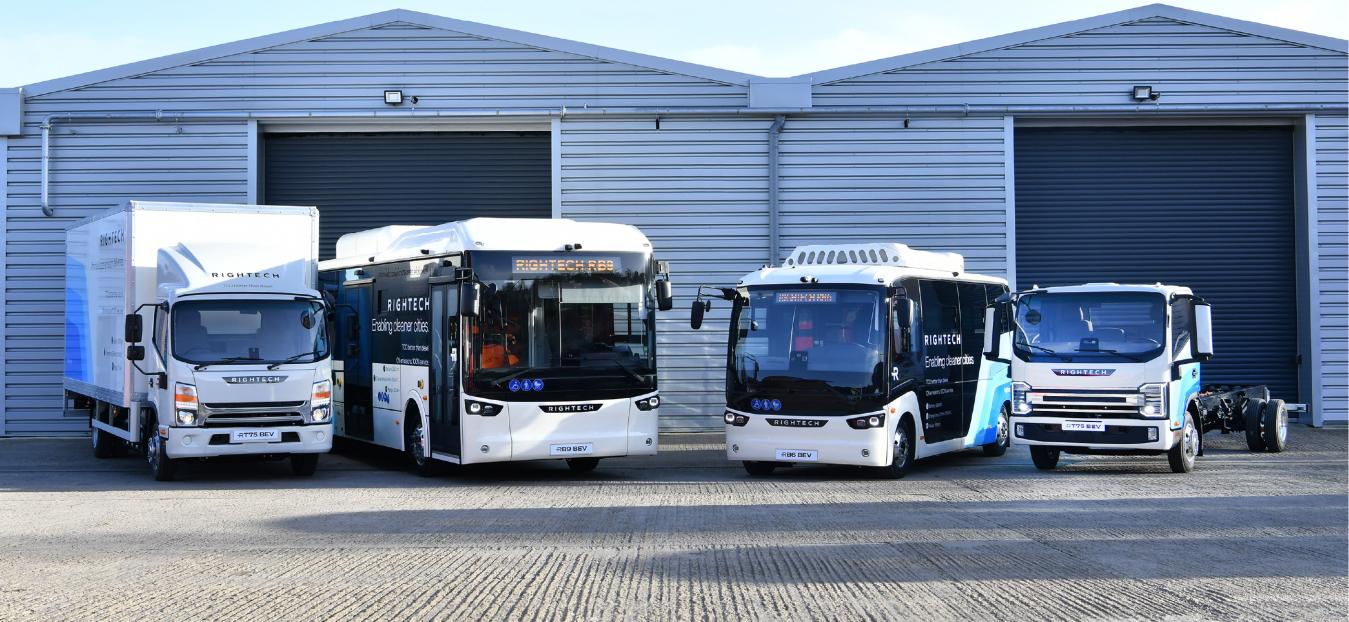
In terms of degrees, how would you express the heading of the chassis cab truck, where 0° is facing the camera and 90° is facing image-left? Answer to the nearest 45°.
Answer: approximately 45°

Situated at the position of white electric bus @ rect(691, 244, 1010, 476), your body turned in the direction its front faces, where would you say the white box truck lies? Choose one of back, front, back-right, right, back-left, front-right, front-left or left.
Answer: front-right

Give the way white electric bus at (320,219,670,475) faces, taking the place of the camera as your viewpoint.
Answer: facing the viewer and to the right of the viewer

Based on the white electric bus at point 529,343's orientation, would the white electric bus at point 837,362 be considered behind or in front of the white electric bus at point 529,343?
in front

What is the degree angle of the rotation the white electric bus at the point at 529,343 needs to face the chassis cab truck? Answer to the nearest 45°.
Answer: approximately 45° to its left

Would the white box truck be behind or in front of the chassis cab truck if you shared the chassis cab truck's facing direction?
in front

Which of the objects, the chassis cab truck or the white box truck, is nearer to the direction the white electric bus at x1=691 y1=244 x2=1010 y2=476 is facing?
the white box truck

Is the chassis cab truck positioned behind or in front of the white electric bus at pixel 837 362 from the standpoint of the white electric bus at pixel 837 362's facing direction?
behind

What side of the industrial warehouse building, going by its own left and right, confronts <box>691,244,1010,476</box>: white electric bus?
front

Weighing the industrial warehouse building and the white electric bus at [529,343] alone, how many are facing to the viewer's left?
0

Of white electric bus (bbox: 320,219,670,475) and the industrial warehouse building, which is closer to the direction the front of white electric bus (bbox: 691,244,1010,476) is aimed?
the white electric bus

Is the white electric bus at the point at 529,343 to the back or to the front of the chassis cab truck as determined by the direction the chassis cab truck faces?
to the front
